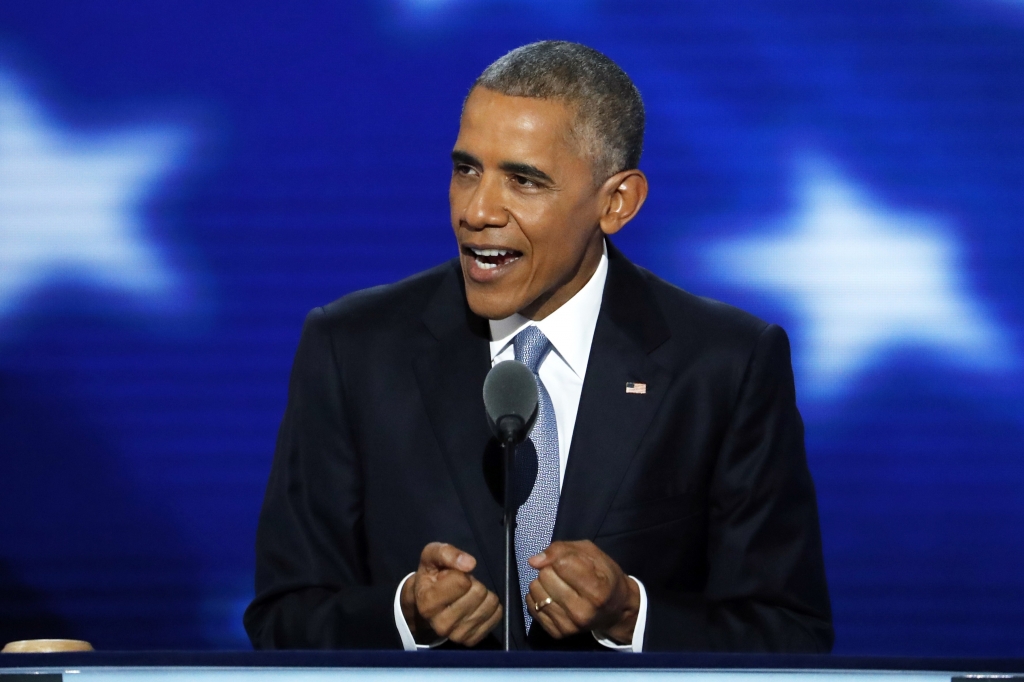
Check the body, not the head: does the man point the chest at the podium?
yes

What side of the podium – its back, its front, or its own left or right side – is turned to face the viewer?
front

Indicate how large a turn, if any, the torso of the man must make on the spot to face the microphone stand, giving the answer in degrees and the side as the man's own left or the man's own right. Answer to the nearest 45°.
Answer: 0° — they already face it

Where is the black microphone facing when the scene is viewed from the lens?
facing away from the viewer

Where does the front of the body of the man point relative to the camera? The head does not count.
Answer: toward the camera

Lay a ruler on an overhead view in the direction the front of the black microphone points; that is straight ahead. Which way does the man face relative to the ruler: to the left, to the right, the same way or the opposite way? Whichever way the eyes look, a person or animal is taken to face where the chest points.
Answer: the opposite way

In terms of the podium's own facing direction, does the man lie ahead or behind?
behind

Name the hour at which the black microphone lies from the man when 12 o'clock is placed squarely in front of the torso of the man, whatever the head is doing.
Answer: The black microphone is roughly at 12 o'clock from the man.

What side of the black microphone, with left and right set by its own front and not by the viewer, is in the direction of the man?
front

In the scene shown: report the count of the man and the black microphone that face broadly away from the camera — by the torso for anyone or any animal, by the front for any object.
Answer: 1
